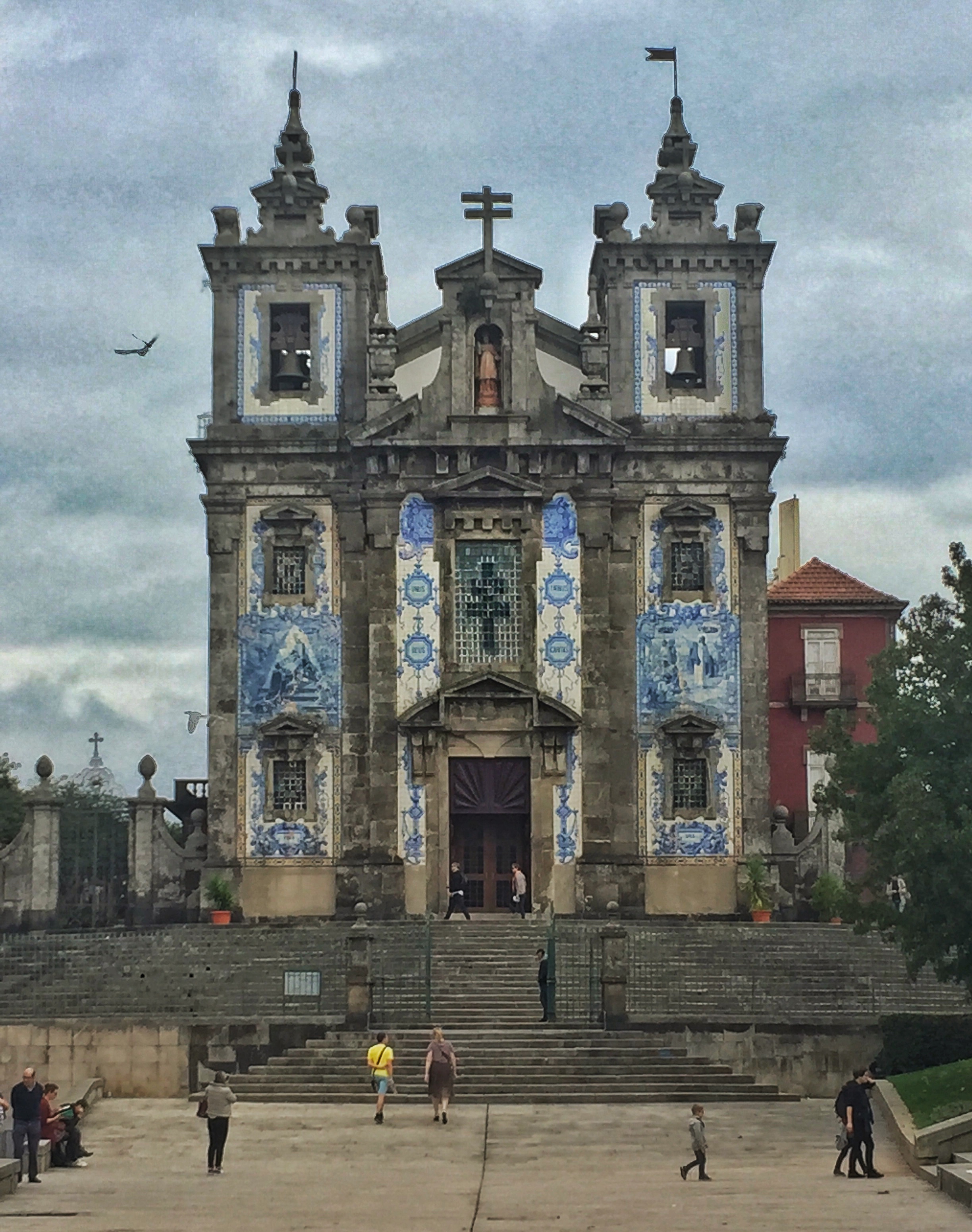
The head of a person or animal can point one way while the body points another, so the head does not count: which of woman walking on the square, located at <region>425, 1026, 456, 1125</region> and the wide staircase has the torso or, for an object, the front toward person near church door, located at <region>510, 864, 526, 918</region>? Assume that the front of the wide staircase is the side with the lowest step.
the woman walking on the square

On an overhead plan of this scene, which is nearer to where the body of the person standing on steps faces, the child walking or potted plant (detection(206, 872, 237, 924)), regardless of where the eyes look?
the potted plant

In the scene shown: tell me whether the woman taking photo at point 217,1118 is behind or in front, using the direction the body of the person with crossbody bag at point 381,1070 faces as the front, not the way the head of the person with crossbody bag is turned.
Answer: behind

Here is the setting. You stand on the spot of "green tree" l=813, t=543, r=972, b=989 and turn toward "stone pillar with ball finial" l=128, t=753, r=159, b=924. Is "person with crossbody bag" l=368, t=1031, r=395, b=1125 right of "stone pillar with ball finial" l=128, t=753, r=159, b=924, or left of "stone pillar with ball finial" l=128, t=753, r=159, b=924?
left

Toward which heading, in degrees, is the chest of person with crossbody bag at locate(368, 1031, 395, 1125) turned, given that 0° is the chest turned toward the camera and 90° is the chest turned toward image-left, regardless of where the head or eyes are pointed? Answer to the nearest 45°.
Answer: approximately 180°

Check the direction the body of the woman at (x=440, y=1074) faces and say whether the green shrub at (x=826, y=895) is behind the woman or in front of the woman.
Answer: in front

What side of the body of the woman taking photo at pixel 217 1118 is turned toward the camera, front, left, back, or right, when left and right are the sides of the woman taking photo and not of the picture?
back

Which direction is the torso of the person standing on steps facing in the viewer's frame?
to the viewer's left

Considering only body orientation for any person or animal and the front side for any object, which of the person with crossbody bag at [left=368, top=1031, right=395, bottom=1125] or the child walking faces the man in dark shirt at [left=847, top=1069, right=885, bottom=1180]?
the child walking

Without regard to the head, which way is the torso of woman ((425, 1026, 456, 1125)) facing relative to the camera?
away from the camera

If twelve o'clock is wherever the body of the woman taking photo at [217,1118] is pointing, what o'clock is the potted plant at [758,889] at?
The potted plant is roughly at 1 o'clock from the woman taking photo.
